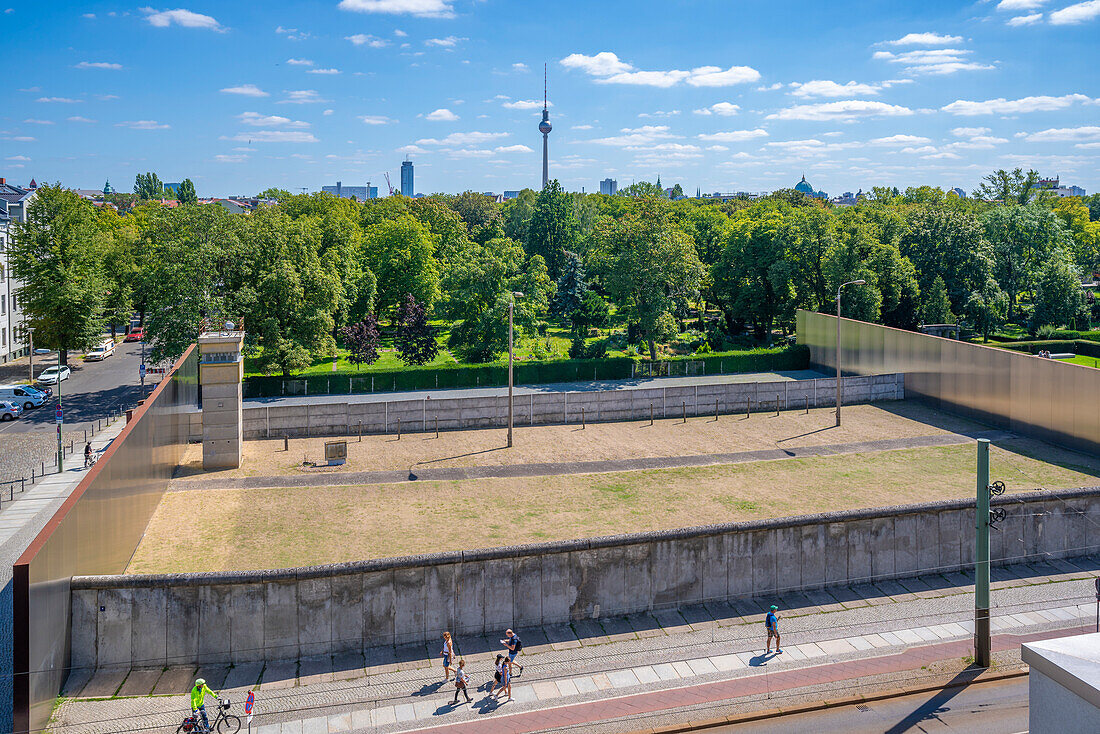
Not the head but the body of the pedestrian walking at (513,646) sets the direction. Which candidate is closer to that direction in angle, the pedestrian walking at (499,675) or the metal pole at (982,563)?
the pedestrian walking

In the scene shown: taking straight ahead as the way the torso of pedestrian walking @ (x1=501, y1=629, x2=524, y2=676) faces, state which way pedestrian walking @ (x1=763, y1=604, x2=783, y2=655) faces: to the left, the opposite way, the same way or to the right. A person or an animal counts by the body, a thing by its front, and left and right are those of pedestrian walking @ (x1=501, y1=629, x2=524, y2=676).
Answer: the opposite way

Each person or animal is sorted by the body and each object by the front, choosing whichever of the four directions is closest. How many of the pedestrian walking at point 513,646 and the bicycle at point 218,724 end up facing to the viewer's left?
1

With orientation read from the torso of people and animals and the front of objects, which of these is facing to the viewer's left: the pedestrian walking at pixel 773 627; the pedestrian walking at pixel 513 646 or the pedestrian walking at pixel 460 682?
the pedestrian walking at pixel 513 646

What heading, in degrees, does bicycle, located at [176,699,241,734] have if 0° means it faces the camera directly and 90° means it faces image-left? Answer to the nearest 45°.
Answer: approximately 270°

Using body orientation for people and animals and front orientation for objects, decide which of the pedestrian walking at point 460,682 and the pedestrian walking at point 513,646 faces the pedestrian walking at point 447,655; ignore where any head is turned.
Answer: the pedestrian walking at point 513,646

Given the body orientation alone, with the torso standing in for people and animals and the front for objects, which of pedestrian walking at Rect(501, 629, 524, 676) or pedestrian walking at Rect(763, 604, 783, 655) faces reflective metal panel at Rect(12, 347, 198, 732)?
pedestrian walking at Rect(501, 629, 524, 676)

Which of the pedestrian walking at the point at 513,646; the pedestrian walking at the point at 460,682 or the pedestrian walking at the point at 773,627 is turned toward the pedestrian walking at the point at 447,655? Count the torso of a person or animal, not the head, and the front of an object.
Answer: the pedestrian walking at the point at 513,646

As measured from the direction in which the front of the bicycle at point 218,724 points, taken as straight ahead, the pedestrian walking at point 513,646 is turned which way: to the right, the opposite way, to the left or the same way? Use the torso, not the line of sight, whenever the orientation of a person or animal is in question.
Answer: the opposite way

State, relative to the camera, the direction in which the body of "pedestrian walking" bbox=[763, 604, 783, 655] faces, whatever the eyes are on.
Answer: to the viewer's right

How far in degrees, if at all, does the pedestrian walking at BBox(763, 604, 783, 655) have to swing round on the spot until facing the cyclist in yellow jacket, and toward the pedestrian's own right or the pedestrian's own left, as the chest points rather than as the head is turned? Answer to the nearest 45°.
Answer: approximately 135° to the pedestrian's own right

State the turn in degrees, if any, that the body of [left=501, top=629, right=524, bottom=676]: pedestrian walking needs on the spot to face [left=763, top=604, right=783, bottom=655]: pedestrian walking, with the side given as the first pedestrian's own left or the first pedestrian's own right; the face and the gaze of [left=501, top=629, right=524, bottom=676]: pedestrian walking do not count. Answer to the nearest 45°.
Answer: approximately 180°

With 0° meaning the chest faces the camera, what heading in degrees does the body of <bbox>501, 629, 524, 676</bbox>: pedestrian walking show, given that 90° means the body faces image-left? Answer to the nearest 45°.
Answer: approximately 90°
